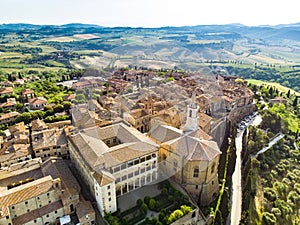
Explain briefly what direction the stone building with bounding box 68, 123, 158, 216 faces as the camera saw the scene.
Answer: facing the viewer and to the right of the viewer

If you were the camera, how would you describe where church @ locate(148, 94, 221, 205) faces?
facing away from the viewer and to the left of the viewer

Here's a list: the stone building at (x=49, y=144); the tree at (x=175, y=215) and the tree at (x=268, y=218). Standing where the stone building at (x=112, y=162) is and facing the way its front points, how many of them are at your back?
1

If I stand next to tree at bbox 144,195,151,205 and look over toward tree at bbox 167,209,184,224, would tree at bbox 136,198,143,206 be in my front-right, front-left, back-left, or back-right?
back-right

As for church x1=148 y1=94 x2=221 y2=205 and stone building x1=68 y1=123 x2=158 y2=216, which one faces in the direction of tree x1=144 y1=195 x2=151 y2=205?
the stone building

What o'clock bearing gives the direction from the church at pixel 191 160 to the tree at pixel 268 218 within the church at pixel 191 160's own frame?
The tree is roughly at 4 o'clock from the church.

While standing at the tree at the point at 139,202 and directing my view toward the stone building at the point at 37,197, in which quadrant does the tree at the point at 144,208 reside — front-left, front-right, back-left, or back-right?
back-left

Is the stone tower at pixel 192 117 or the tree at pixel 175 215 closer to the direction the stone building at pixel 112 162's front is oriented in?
the tree

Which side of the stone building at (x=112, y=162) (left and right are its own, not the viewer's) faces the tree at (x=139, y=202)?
front

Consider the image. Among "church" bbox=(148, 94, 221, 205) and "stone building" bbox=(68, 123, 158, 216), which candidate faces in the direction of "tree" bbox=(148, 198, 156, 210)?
the stone building

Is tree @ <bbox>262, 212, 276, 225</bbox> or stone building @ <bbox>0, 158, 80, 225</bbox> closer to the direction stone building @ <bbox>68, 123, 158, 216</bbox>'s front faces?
the tree

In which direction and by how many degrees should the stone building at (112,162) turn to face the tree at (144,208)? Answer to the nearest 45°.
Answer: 0° — it already faces it
